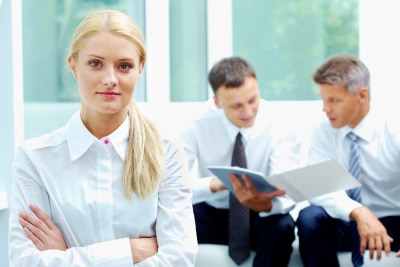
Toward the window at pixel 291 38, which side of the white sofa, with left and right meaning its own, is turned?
back

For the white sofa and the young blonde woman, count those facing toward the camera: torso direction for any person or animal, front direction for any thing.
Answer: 2

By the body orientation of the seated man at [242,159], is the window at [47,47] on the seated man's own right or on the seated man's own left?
on the seated man's own right

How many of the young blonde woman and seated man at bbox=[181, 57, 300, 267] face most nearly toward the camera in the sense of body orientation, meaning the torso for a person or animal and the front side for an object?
2

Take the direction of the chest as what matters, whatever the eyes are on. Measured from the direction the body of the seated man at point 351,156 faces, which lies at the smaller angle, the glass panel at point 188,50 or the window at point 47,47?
the window

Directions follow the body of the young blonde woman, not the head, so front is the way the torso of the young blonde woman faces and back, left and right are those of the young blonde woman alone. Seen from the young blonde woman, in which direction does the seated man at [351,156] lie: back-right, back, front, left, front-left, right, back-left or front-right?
back-left

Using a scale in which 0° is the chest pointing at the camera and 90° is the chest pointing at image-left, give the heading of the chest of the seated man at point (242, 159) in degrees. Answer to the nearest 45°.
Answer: approximately 0°

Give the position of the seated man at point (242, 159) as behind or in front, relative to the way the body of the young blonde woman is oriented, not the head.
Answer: behind
